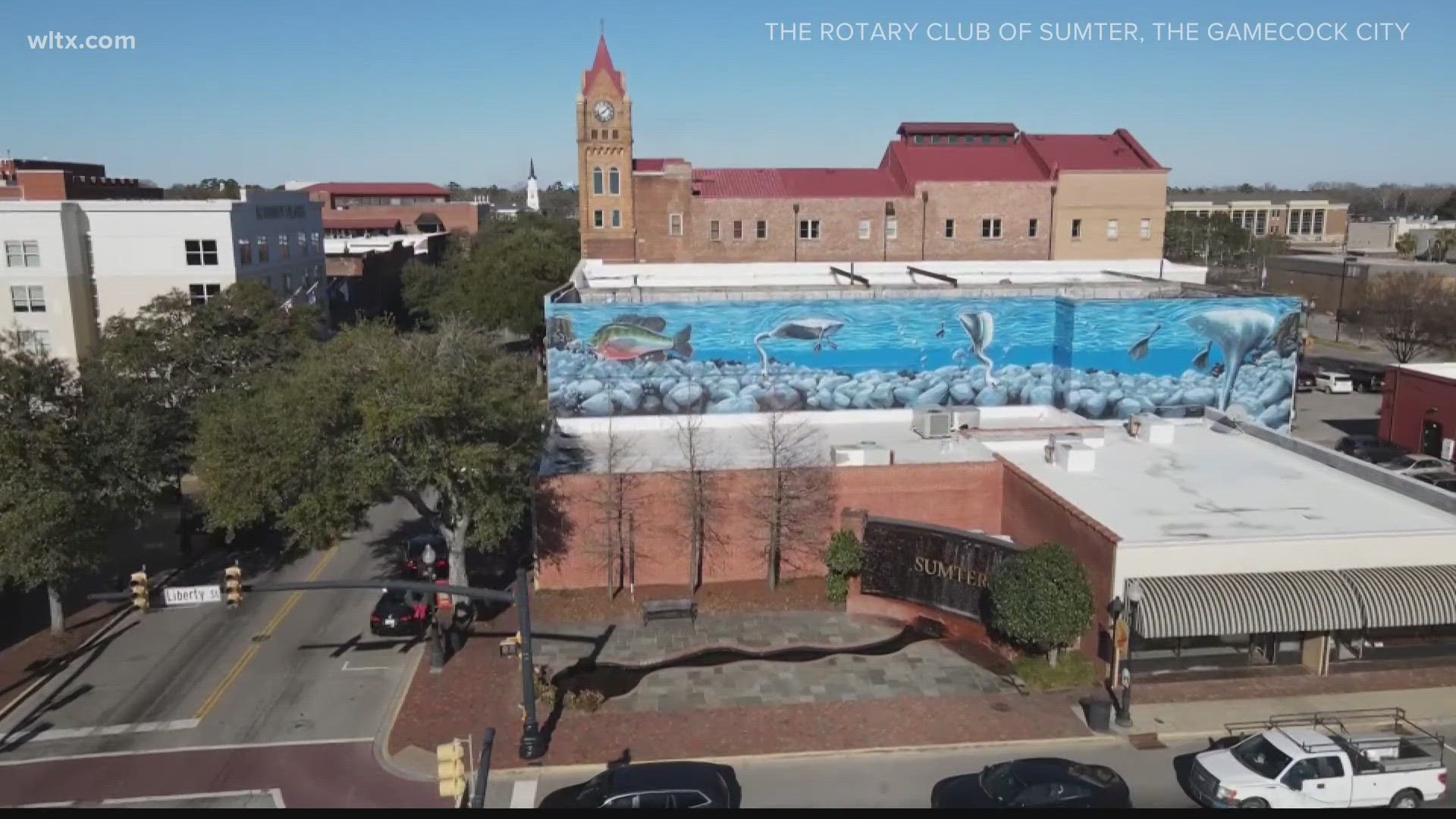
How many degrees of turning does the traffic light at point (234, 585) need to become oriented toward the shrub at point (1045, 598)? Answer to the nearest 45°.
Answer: approximately 90° to its left

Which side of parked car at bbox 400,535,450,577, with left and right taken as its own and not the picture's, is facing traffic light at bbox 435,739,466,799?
back

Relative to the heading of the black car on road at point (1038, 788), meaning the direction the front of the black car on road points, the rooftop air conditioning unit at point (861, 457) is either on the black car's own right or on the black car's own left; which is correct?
on the black car's own right

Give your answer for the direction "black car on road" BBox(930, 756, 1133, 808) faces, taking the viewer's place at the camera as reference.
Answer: facing to the left of the viewer

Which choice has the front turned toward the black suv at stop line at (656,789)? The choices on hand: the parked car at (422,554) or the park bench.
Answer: the park bench

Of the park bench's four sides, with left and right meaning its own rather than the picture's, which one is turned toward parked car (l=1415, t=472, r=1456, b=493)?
left

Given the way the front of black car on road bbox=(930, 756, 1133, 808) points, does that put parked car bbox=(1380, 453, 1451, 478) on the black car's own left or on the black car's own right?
on the black car's own right

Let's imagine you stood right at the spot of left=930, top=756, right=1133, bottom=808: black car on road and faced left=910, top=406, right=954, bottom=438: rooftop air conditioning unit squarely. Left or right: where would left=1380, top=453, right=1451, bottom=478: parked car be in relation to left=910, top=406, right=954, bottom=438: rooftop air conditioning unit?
right

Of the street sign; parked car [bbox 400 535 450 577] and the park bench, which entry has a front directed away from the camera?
the parked car

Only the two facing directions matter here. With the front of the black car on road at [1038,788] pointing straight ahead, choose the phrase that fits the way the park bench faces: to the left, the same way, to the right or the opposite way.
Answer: to the left

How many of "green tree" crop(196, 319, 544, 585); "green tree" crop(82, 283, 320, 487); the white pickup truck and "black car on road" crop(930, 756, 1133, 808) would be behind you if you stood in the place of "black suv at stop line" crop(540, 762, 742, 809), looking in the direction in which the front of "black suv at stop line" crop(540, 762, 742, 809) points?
2

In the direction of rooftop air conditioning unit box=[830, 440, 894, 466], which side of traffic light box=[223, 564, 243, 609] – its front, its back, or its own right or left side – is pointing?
left

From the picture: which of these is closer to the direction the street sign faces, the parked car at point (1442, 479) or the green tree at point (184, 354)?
the parked car

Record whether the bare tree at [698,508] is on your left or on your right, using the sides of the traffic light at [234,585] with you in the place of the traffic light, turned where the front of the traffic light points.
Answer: on your left

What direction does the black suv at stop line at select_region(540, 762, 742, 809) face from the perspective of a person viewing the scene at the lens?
facing to the left of the viewer

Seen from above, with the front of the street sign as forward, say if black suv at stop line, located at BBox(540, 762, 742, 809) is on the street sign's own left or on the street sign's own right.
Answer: on the street sign's own left

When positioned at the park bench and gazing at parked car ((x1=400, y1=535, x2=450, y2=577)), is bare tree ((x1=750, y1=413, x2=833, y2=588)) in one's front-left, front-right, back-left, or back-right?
back-right

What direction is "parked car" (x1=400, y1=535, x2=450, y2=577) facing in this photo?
away from the camera
